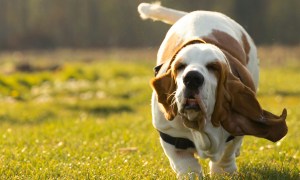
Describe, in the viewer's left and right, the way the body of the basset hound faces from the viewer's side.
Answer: facing the viewer
